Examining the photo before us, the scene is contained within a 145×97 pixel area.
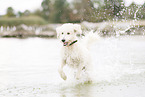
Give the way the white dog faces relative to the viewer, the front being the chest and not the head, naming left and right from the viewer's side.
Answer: facing the viewer and to the left of the viewer
